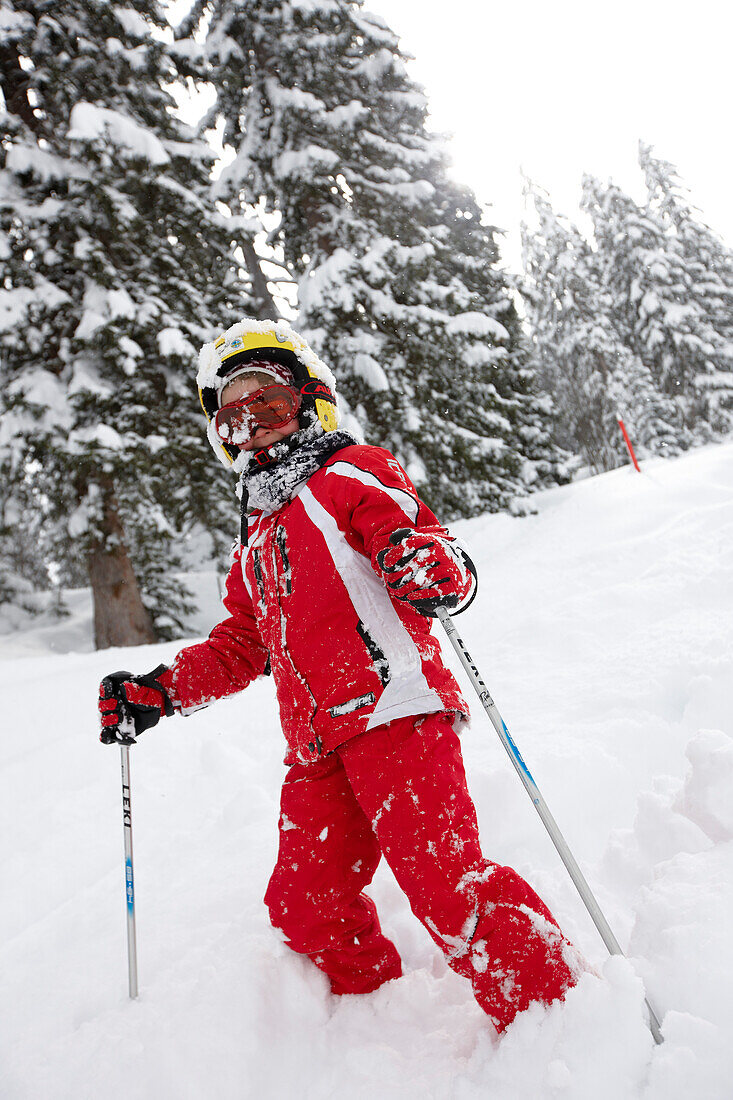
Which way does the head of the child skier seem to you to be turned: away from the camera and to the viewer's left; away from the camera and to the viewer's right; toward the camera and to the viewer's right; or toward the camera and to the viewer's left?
toward the camera and to the viewer's left

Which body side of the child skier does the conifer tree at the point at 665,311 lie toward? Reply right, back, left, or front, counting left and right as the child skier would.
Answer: back

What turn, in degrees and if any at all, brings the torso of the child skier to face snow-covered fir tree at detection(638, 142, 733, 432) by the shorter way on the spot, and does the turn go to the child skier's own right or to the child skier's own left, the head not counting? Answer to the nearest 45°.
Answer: approximately 180°

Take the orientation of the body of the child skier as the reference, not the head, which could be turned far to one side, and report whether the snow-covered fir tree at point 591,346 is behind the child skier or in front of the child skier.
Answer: behind

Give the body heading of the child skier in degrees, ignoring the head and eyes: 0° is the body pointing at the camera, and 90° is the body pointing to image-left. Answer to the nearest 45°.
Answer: approximately 45°

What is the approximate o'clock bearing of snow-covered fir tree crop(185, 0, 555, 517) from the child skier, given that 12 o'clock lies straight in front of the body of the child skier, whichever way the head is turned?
The snow-covered fir tree is roughly at 5 o'clock from the child skier.
